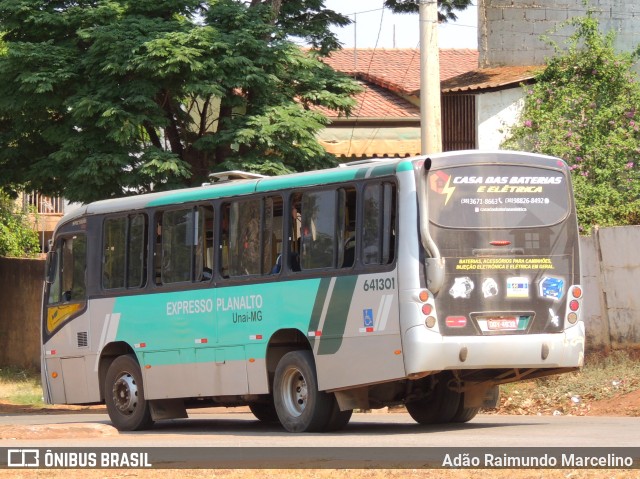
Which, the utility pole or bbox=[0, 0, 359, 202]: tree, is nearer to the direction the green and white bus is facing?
the tree

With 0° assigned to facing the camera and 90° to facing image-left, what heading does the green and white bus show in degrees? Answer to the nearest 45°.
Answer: approximately 135°

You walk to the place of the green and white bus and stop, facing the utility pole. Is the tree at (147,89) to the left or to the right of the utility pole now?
left

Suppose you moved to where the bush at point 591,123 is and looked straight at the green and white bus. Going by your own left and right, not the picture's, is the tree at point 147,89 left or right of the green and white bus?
right
